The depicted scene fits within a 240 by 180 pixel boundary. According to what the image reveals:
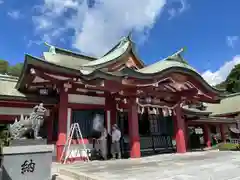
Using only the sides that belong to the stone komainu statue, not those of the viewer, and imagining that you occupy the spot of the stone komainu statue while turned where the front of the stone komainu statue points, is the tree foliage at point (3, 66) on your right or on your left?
on your left

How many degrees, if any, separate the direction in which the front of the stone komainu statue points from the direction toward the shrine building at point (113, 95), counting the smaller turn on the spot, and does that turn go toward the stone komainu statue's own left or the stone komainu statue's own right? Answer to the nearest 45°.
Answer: approximately 45° to the stone komainu statue's own left

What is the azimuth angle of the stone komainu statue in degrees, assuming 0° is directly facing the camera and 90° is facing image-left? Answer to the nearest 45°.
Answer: approximately 270°

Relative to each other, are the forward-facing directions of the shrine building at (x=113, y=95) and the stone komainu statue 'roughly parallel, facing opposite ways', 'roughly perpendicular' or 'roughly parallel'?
roughly perpendicular

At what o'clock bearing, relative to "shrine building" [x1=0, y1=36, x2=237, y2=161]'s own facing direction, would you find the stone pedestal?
The stone pedestal is roughly at 2 o'clock from the shrine building.
